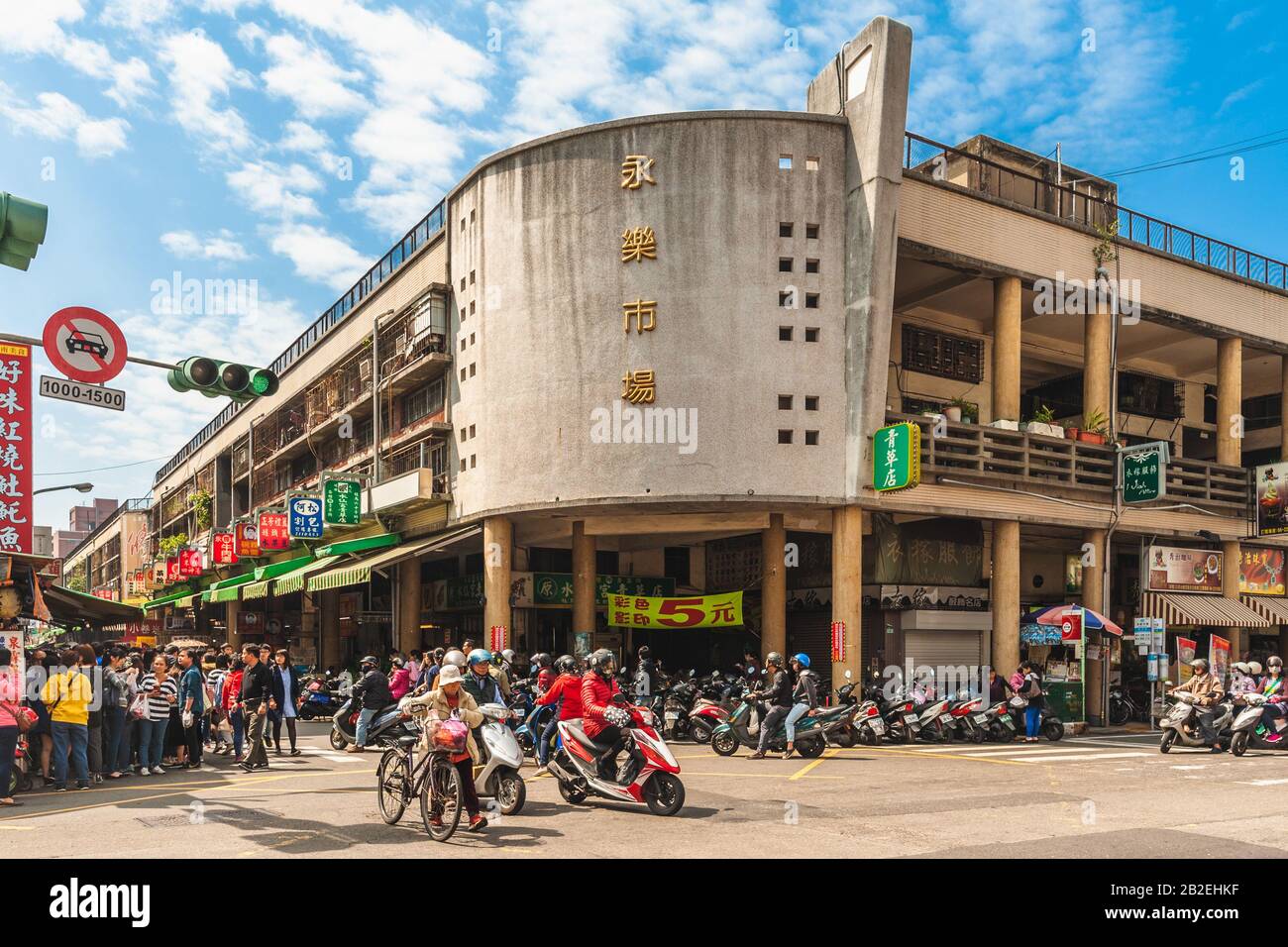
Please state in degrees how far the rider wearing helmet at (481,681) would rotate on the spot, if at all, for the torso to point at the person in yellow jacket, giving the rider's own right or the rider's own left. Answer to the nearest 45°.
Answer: approximately 135° to the rider's own right

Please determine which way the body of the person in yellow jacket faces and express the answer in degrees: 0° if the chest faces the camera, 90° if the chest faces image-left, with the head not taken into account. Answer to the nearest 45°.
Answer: approximately 180°

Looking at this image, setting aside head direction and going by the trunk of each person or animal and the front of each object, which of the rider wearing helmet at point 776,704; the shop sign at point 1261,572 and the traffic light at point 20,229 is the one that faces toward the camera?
the shop sign

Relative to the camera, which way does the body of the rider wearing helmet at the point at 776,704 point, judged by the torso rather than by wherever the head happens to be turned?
to the viewer's left

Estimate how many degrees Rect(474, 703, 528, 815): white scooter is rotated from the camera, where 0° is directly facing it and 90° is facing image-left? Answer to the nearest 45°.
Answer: approximately 315°

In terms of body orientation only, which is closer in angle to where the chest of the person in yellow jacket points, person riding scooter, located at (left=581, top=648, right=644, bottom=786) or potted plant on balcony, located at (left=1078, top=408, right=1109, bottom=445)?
the potted plant on balcony

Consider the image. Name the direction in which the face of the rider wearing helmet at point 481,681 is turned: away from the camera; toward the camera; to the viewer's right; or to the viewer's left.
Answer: toward the camera

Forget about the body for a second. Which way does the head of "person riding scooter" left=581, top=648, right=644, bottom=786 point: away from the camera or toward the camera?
toward the camera

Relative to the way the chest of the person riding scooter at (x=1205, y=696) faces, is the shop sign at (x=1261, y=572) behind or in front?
behind

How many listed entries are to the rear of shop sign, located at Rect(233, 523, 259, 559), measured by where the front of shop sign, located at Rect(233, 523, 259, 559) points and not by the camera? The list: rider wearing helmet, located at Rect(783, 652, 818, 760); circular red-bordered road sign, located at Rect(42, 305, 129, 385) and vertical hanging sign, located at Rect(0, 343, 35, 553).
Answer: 0

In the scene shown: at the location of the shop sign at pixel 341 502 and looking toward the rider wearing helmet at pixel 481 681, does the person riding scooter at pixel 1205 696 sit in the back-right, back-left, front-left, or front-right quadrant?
front-left

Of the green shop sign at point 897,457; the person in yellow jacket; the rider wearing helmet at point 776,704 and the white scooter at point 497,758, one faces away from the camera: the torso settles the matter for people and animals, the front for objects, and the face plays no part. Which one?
the person in yellow jacket

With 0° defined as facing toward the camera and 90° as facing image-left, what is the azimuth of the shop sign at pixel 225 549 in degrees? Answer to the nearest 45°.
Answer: approximately 0°

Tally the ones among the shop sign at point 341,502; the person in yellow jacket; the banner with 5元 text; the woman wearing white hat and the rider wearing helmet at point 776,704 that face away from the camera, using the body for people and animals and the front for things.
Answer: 1

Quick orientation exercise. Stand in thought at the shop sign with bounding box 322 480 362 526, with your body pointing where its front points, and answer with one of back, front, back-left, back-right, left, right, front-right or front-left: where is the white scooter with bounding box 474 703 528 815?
front
